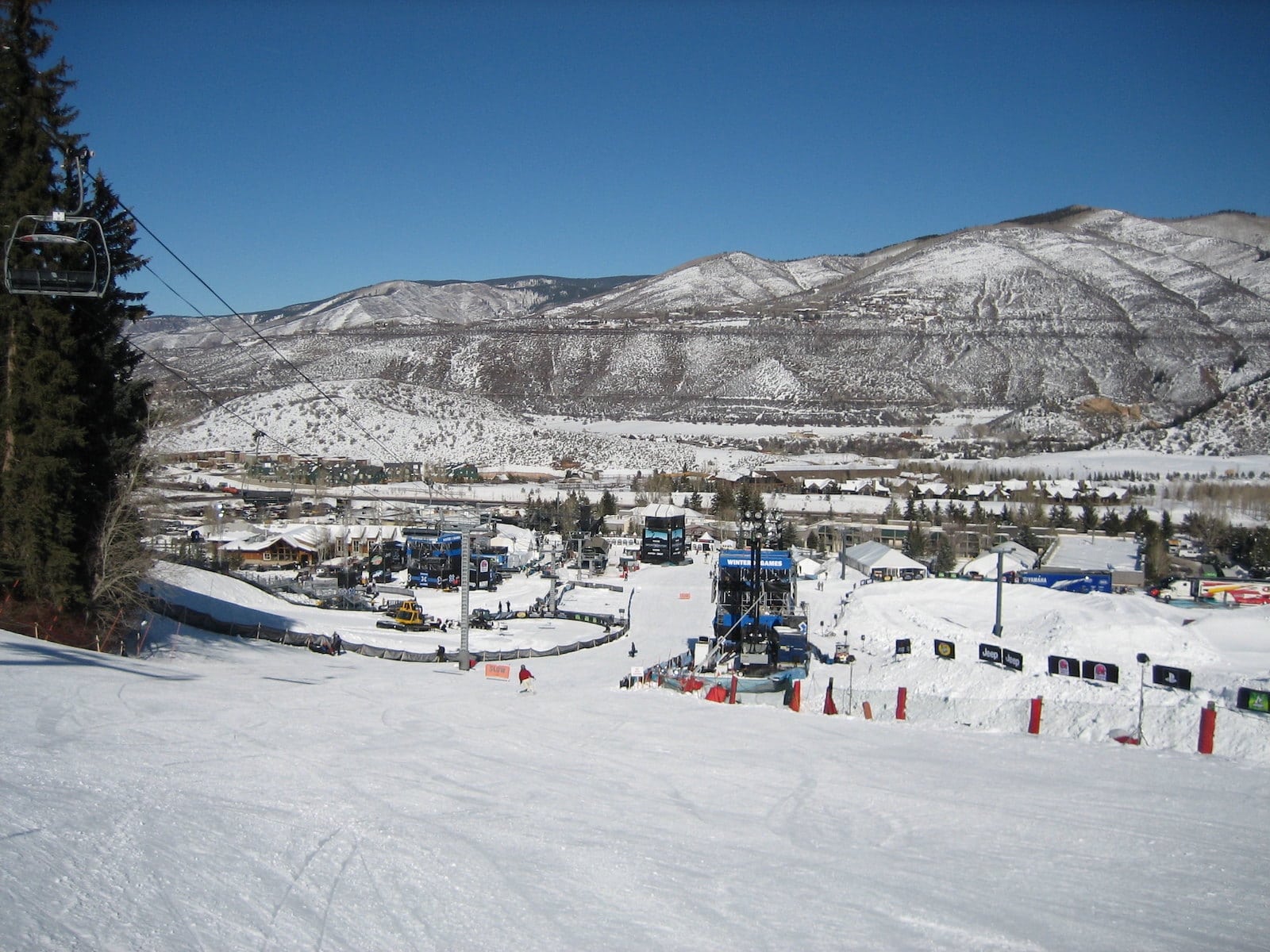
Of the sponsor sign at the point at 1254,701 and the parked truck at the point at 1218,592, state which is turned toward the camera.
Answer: the sponsor sign

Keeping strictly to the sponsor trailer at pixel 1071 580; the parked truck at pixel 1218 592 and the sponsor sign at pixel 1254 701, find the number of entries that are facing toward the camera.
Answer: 2

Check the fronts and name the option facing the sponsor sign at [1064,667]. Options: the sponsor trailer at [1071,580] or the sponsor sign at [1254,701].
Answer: the sponsor trailer at [1071,580]

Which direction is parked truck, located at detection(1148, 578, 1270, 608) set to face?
to the viewer's left

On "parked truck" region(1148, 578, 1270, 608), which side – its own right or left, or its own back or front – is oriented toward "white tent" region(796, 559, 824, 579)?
front

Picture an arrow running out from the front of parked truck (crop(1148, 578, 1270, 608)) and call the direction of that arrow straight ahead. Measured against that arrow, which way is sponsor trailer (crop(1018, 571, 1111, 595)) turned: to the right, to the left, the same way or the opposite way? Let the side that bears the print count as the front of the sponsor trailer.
to the left

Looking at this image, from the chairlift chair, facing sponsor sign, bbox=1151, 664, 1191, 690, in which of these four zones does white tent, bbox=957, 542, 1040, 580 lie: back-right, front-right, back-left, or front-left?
front-left

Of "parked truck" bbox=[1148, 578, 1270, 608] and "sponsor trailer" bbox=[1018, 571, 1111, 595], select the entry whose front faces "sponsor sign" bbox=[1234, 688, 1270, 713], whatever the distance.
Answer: "sponsor trailer" bbox=[1018, 571, 1111, 595]

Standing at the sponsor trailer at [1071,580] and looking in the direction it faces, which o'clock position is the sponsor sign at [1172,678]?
the sponsor sign at [1172,678] is roughly at 12 o'clock from the sponsor trailer at [1071,580].

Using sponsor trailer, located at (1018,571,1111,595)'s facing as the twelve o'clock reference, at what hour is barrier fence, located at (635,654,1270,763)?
The barrier fence is roughly at 9 o'clock from the sponsor trailer.

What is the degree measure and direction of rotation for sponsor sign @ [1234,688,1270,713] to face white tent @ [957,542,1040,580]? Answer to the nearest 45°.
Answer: approximately 180°

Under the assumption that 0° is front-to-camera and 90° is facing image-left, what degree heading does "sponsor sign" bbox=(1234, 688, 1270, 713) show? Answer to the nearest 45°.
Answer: approximately 0°
